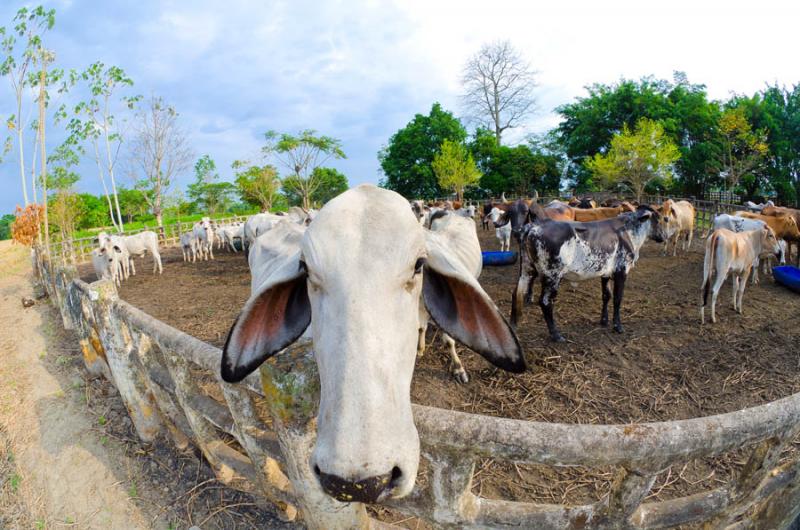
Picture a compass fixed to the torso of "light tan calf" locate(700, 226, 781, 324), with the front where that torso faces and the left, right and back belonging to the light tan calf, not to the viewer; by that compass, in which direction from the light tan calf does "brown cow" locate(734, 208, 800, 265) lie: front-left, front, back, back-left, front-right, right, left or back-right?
front-left

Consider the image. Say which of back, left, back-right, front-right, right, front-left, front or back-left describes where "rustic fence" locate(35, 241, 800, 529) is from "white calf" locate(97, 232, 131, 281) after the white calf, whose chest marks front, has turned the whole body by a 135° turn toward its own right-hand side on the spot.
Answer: back

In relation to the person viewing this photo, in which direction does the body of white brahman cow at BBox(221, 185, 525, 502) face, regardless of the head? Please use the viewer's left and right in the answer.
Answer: facing the viewer

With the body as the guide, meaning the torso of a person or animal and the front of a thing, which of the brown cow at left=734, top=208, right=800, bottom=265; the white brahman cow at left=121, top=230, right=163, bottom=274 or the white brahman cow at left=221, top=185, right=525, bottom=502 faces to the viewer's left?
the white brahman cow at left=121, top=230, right=163, bottom=274

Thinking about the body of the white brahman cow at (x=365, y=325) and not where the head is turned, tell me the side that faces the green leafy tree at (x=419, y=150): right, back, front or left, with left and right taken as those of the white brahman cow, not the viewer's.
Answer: back

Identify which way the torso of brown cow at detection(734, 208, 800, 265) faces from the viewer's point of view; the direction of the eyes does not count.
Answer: to the viewer's right

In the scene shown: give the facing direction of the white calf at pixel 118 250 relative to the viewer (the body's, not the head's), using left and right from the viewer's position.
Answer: facing the viewer and to the left of the viewer

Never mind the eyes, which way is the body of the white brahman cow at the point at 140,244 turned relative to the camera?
to the viewer's left
